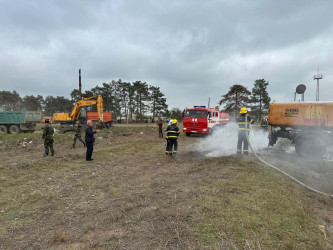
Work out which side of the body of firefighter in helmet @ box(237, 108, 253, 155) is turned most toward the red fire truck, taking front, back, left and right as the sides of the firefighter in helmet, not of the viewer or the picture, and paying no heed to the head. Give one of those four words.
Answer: front

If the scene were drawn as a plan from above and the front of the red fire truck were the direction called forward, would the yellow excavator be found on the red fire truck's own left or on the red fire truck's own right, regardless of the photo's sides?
on the red fire truck's own right

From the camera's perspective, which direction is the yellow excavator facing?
to the viewer's right

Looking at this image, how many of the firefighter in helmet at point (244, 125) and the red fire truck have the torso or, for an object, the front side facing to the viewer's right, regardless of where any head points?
0

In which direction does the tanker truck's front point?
to the viewer's right

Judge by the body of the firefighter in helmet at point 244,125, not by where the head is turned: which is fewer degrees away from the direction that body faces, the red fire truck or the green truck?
the red fire truck

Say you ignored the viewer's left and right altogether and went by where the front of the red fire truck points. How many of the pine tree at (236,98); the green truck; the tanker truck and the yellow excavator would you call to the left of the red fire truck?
1

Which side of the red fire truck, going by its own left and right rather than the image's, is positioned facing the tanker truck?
left

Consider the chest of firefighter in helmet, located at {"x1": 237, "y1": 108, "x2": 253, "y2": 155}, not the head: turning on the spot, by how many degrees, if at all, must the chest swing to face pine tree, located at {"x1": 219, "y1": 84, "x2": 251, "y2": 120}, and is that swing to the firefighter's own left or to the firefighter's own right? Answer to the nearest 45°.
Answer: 0° — they already face it

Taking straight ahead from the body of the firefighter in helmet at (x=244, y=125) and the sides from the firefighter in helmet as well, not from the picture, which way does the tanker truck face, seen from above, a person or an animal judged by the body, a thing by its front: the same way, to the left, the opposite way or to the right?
to the right

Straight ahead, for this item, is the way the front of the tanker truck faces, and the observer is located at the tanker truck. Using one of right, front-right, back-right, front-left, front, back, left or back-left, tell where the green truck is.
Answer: back

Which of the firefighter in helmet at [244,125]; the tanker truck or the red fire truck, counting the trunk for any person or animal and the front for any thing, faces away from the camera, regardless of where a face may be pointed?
the firefighter in helmet

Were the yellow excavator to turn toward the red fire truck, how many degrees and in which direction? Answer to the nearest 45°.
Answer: approximately 45° to its right

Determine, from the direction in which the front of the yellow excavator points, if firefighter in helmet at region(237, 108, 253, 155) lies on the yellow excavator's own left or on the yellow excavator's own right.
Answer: on the yellow excavator's own right

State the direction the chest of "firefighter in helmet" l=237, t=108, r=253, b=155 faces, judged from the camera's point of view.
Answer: away from the camera

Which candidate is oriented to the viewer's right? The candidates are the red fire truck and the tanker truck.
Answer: the tanker truck
